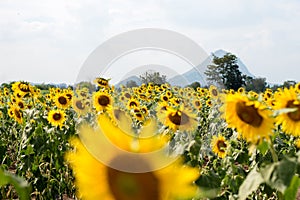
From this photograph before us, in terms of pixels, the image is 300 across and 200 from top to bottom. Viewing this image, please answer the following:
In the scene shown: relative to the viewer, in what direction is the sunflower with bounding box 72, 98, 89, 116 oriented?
toward the camera

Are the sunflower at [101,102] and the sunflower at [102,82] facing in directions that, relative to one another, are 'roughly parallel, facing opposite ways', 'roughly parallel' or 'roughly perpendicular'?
roughly parallel

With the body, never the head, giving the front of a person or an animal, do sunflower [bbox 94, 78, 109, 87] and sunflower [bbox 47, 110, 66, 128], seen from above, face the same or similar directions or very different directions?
same or similar directions

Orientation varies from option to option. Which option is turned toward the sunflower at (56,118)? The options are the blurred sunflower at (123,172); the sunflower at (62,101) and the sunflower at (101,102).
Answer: the sunflower at (62,101)

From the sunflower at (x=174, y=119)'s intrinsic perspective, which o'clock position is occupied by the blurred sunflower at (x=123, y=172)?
The blurred sunflower is roughly at 12 o'clock from the sunflower.

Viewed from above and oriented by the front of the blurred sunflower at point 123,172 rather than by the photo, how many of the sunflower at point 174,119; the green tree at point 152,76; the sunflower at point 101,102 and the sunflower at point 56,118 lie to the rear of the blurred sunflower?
4

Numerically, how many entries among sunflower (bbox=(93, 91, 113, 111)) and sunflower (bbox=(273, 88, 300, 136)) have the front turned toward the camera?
2

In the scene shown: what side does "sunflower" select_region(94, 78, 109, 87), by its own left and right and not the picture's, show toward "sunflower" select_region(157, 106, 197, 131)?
front

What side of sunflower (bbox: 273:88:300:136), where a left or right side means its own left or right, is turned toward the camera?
front

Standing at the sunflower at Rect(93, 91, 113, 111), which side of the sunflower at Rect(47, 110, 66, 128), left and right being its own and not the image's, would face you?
left

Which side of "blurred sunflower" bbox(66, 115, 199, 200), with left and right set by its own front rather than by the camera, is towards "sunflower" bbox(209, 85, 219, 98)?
back

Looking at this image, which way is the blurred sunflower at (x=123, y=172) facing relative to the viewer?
toward the camera

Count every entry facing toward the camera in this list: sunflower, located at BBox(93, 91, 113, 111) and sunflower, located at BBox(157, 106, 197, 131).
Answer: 2
